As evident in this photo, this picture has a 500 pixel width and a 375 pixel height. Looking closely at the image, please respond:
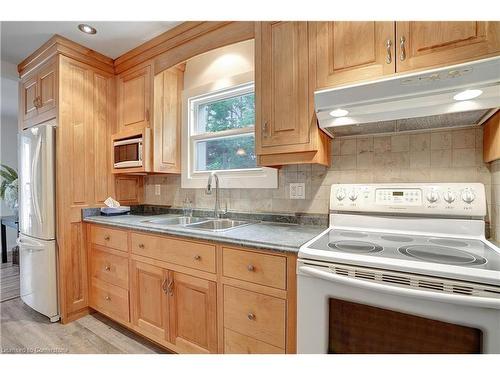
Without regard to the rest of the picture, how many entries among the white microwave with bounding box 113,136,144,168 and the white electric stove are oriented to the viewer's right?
0

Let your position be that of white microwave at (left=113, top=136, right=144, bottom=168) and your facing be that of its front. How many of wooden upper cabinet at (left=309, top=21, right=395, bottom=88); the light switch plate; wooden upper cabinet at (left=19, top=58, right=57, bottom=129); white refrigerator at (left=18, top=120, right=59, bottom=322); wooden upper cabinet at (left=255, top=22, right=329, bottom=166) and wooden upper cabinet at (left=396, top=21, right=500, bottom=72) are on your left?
4

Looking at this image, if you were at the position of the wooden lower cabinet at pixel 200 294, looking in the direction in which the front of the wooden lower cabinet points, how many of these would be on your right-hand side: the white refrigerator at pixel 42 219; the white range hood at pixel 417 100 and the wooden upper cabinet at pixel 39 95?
2

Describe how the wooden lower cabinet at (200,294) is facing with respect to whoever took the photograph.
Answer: facing the viewer and to the left of the viewer

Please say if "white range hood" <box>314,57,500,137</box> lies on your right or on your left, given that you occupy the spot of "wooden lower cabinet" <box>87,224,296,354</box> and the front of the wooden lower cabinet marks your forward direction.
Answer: on your left

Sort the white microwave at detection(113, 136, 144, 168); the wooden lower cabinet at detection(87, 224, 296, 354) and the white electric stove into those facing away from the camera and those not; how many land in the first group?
0

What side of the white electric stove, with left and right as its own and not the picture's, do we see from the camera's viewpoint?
front

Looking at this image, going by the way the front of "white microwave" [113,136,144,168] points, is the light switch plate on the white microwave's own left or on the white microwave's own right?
on the white microwave's own left

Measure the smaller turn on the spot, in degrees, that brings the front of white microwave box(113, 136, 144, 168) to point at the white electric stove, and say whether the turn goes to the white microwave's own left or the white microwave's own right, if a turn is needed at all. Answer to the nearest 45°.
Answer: approximately 90° to the white microwave's own left

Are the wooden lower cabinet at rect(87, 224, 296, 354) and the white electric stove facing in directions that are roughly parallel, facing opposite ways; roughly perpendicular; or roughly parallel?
roughly parallel

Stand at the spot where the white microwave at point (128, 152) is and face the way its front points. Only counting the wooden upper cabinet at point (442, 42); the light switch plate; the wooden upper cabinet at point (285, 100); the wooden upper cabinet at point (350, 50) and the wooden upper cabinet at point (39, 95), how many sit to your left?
4

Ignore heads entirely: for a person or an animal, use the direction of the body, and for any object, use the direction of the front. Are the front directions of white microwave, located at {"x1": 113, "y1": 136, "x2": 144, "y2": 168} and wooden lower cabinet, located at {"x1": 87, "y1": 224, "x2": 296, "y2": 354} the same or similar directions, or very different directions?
same or similar directions

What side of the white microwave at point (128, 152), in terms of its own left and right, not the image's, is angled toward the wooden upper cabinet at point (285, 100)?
left

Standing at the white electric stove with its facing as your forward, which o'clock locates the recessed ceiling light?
The recessed ceiling light is roughly at 3 o'clock from the white electric stove.

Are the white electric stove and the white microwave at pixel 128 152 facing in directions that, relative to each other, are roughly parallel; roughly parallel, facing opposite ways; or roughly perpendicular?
roughly parallel

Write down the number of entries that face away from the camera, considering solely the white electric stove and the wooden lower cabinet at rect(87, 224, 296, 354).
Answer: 0
